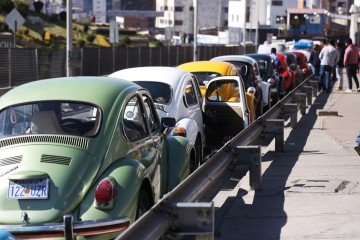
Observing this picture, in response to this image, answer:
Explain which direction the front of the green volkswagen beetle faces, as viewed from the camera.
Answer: facing away from the viewer and to the right of the viewer

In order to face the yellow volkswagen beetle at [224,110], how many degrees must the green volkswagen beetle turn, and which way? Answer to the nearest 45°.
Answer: approximately 45° to its left

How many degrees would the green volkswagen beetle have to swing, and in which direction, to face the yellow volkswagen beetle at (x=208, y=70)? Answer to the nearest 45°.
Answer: approximately 45° to its left

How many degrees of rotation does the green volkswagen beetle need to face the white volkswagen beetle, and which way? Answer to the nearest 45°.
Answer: approximately 45° to its left

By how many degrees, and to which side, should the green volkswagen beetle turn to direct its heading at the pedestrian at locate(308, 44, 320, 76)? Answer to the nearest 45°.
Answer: approximately 45° to its left

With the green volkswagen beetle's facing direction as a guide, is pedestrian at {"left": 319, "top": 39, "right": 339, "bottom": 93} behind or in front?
in front
